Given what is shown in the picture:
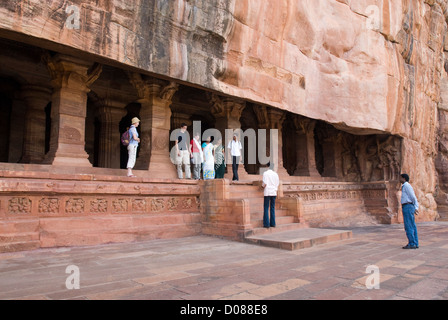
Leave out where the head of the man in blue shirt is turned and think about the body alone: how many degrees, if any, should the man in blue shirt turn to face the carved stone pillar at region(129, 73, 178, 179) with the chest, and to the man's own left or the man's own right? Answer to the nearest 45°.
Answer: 0° — they already face it

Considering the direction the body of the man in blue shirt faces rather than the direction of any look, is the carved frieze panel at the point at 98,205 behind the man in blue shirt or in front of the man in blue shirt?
in front

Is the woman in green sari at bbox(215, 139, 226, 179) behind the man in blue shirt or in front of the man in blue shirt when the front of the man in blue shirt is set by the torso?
in front

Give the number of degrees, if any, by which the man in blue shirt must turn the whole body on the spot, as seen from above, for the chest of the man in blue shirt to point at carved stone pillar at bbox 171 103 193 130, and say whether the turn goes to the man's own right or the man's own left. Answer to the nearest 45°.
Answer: approximately 45° to the man's own right

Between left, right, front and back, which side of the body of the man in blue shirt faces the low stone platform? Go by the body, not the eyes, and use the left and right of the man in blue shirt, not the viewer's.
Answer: front

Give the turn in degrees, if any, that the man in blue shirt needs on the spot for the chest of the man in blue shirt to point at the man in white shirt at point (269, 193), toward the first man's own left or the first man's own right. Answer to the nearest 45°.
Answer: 0° — they already face them

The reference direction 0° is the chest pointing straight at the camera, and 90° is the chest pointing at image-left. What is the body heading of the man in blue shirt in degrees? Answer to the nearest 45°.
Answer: approximately 90°

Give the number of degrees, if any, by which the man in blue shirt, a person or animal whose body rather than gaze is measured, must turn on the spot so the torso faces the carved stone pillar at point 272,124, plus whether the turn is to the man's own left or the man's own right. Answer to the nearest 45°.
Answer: approximately 45° to the man's own right

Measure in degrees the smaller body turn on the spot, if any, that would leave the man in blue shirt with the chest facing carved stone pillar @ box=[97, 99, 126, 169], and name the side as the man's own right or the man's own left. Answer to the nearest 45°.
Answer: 0° — they already face it

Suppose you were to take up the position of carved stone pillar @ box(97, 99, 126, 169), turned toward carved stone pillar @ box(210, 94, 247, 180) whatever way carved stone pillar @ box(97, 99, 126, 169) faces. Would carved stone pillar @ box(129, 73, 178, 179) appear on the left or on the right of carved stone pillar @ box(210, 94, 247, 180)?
right
